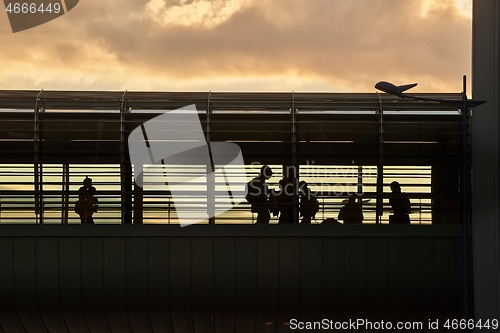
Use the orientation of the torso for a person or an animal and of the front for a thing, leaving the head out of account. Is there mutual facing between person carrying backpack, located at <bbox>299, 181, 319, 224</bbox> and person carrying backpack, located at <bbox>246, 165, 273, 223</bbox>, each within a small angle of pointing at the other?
yes

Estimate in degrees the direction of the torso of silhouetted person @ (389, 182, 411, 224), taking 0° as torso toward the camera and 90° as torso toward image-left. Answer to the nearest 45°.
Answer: approximately 90°

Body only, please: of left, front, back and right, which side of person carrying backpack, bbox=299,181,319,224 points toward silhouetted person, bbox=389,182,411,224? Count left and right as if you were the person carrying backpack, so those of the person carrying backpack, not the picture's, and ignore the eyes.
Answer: back

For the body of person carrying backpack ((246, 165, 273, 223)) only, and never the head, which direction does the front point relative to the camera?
to the viewer's right

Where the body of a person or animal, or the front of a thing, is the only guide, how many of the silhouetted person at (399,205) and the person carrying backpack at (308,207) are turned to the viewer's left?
2

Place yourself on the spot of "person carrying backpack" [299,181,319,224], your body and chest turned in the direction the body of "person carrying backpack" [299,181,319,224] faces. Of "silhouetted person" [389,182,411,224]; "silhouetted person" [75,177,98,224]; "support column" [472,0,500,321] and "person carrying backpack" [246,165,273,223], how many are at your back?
2

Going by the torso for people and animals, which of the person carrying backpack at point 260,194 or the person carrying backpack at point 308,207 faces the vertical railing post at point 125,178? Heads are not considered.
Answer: the person carrying backpack at point 308,207

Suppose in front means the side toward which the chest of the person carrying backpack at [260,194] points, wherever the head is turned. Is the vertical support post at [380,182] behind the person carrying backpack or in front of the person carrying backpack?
in front

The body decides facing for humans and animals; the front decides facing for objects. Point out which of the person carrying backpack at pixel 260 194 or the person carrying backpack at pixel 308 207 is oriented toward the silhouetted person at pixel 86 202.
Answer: the person carrying backpack at pixel 308 207

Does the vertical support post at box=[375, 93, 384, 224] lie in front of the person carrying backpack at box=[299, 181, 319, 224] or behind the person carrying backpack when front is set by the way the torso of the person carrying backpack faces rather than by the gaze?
behind

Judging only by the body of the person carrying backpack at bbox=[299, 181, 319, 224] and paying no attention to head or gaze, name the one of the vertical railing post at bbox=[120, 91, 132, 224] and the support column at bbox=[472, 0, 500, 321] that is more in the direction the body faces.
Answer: the vertical railing post

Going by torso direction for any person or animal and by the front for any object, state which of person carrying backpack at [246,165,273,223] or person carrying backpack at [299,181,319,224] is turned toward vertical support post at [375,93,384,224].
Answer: person carrying backpack at [246,165,273,223]

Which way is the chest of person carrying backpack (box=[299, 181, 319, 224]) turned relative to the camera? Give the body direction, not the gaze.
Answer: to the viewer's left
